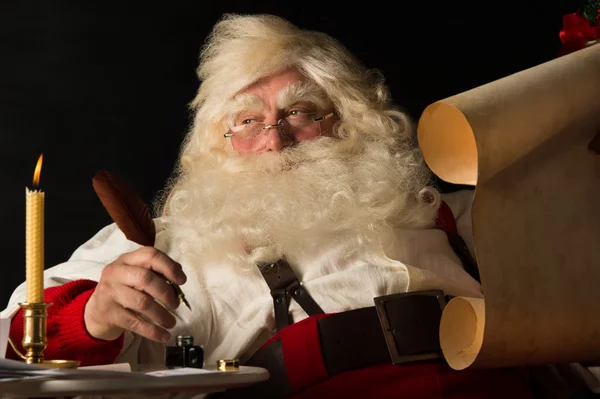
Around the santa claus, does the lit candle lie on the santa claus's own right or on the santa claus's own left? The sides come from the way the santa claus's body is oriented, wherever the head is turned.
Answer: on the santa claus's own right
